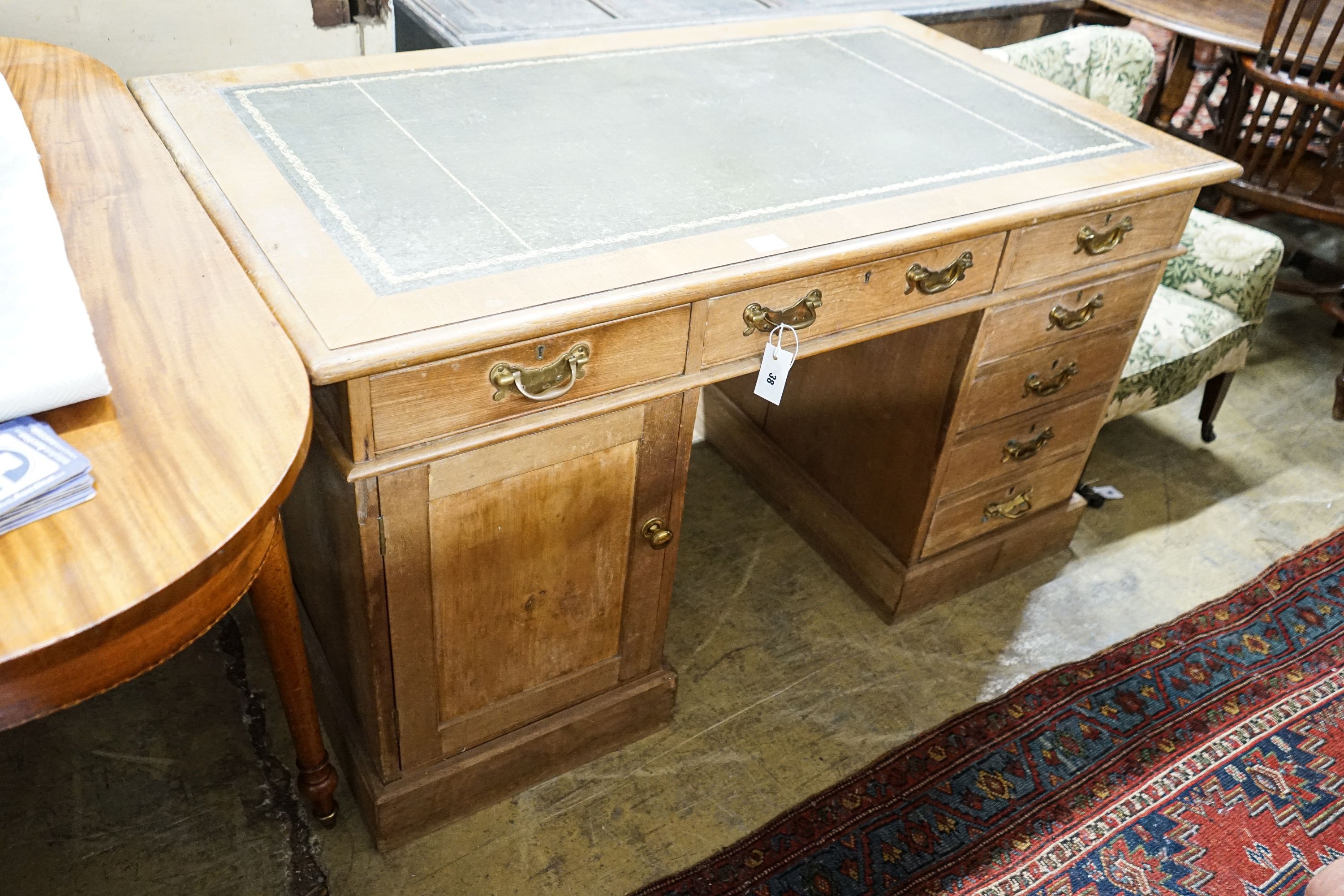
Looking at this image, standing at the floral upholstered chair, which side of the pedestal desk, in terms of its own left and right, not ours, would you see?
left

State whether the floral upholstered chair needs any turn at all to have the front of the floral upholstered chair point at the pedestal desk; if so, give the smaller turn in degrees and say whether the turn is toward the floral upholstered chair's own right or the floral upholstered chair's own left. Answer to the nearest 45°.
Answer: approximately 90° to the floral upholstered chair's own right

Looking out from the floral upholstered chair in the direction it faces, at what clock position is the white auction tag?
The white auction tag is roughly at 2 o'clock from the floral upholstered chair.

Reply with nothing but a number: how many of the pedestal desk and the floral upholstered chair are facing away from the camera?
0

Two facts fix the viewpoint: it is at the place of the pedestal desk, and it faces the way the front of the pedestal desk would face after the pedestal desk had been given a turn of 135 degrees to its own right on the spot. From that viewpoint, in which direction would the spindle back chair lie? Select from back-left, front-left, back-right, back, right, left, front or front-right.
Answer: back-right

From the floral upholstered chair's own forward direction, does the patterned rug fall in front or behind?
in front

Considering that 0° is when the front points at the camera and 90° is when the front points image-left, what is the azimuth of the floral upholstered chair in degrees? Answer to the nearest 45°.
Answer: approximately 315°

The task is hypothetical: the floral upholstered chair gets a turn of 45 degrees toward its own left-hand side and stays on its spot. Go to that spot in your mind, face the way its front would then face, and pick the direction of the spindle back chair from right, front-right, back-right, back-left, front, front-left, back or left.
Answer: left
